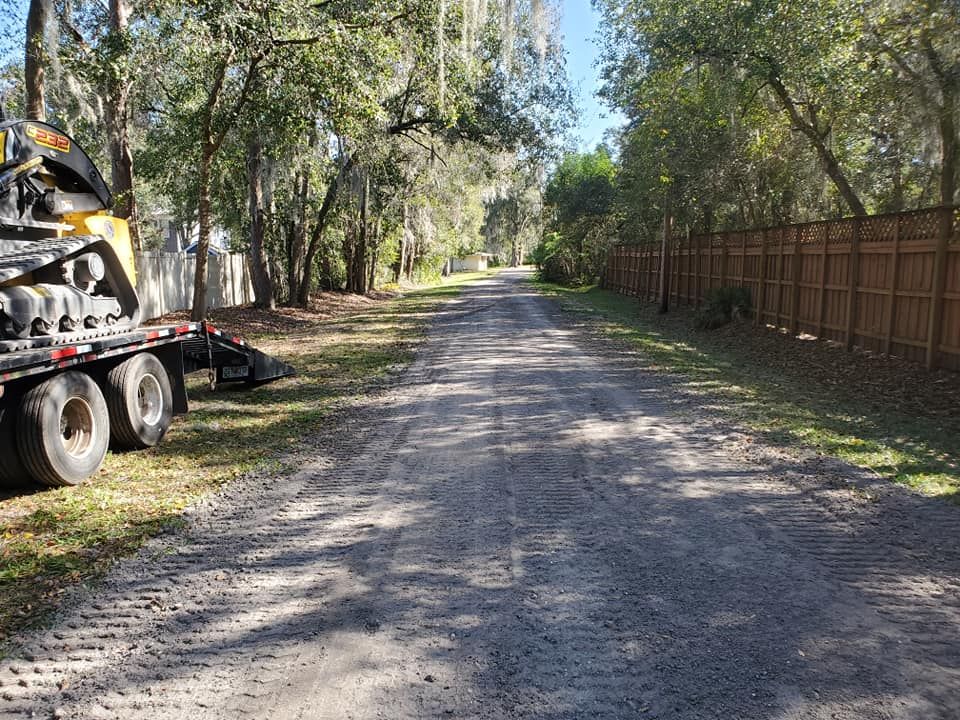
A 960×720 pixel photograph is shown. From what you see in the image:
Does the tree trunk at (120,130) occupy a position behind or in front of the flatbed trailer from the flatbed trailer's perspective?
behind

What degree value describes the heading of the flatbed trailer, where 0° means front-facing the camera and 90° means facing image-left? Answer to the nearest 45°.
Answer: approximately 45°

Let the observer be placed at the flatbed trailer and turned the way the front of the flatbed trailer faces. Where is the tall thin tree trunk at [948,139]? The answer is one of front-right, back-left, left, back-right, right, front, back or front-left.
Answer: back-left

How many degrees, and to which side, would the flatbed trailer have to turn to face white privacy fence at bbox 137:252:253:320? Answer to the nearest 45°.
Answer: approximately 135° to its right

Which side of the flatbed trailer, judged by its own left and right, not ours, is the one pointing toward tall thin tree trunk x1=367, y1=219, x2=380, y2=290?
back

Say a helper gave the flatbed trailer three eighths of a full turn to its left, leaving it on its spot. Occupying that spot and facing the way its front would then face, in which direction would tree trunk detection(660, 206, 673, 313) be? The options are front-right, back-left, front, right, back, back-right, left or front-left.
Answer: front-left

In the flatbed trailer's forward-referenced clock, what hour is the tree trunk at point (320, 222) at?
The tree trunk is roughly at 5 o'clock from the flatbed trailer.

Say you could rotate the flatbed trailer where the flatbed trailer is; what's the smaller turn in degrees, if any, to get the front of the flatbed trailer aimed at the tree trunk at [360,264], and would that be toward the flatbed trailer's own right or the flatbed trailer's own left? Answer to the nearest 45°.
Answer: approximately 135° to the flatbed trailer's own right

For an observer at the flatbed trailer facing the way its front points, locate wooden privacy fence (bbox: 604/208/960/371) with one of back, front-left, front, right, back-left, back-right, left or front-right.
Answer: back-left

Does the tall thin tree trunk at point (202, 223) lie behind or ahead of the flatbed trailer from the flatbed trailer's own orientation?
behind

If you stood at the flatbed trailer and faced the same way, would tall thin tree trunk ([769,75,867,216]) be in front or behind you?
behind
